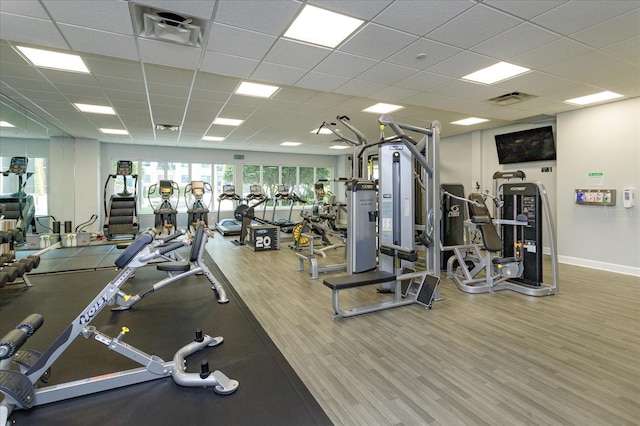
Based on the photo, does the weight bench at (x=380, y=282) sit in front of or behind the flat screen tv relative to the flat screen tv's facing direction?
in front

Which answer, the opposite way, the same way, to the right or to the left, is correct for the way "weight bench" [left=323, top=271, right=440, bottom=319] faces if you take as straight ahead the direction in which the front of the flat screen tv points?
the opposite way

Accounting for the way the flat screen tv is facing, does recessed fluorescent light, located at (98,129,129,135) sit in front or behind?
in front

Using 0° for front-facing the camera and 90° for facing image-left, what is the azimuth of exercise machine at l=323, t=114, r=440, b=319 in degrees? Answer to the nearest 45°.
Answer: approximately 45°

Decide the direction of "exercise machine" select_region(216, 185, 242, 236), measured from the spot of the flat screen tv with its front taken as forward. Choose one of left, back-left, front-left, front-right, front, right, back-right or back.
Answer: front-right

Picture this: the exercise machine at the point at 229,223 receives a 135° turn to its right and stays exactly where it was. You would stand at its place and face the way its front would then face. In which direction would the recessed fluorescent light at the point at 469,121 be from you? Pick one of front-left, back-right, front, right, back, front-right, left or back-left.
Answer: front

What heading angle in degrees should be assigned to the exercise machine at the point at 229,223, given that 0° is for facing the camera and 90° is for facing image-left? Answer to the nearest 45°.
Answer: approximately 180°

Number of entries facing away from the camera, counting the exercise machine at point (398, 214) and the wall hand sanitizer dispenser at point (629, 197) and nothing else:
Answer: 0

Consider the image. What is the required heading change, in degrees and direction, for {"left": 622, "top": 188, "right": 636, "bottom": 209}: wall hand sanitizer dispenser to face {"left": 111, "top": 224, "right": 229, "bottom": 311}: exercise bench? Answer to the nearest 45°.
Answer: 0° — it already faces it

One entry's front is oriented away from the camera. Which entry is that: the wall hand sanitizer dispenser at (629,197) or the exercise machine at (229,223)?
the exercise machine

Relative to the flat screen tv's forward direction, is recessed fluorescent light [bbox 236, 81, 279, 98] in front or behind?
in front
